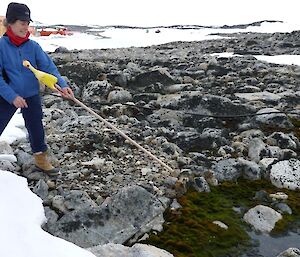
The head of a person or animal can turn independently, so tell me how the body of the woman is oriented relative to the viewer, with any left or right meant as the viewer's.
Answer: facing the viewer and to the right of the viewer

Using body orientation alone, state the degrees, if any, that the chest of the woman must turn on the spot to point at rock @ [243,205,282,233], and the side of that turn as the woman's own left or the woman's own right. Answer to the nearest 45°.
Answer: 0° — they already face it

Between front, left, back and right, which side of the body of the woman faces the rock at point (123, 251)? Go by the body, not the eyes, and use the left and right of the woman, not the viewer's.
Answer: front

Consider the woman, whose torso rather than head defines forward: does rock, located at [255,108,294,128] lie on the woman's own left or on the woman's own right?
on the woman's own left

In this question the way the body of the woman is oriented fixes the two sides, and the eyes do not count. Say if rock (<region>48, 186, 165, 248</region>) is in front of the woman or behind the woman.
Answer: in front

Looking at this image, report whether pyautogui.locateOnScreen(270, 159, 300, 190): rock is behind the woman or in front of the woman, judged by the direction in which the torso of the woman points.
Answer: in front

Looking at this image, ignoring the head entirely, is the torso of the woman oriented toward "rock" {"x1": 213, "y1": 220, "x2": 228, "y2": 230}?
yes

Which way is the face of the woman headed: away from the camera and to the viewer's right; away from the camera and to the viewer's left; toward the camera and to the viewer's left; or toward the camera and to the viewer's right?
toward the camera and to the viewer's right

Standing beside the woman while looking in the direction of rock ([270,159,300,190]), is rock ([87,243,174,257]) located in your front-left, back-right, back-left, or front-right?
front-right

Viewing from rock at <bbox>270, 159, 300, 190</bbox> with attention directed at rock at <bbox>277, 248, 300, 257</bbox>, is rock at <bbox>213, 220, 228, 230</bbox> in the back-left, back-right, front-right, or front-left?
front-right
